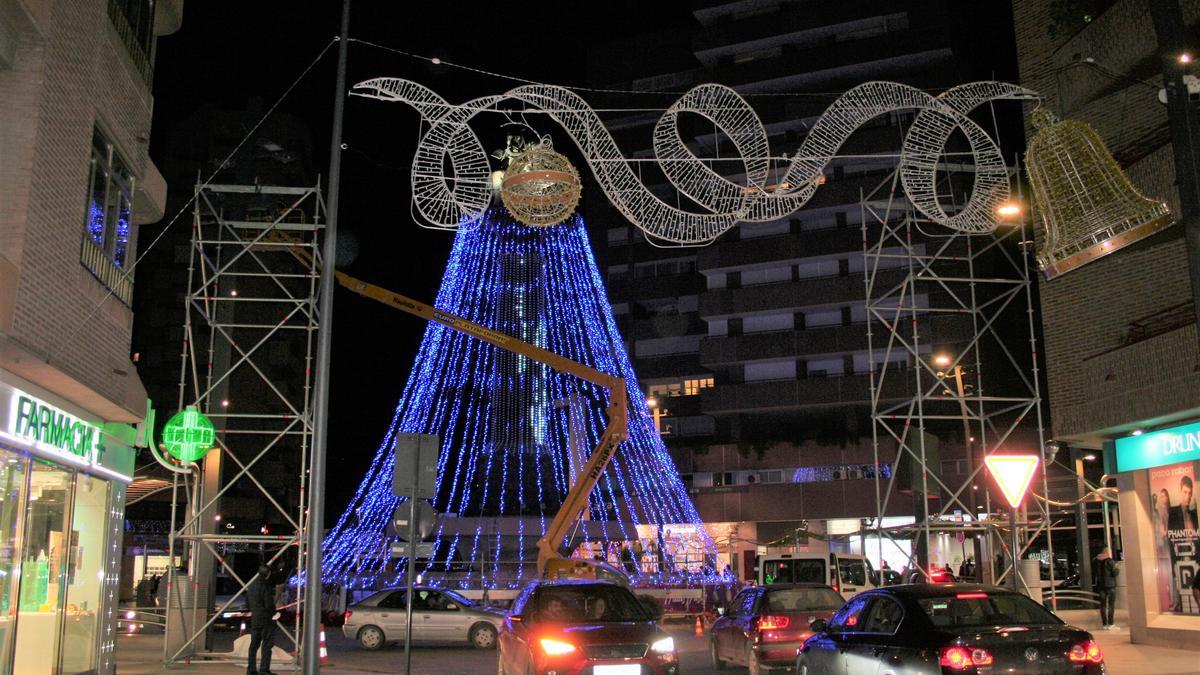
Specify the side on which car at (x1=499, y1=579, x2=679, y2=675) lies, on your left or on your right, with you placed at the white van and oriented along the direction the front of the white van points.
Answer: on your right

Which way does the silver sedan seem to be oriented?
to the viewer's right

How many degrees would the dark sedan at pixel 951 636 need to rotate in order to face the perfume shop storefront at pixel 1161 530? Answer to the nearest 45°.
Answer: approximately 45° to its right

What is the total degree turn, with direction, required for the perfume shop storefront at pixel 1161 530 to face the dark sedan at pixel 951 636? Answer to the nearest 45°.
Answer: approximately 45° to its left

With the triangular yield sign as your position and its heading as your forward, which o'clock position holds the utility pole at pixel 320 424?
The utility pole is roughly at 2 o'clock from the triangular yield sign.

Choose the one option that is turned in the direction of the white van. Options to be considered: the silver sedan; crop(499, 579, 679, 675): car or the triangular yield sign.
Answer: the silver sedan

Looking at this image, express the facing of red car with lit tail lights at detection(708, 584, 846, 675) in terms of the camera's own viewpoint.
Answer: facing away from the viewer and to the left of the viewer
